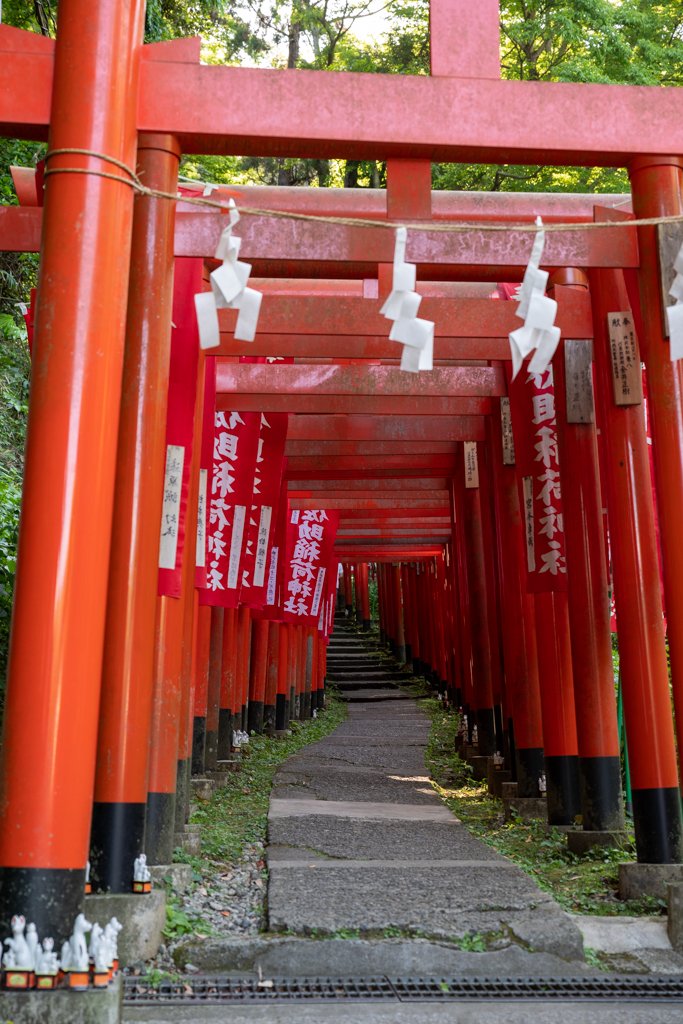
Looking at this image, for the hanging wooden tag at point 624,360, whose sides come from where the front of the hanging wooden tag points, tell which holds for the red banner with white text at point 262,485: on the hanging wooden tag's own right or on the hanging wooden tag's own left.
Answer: on the hanging wooden tag's own right
